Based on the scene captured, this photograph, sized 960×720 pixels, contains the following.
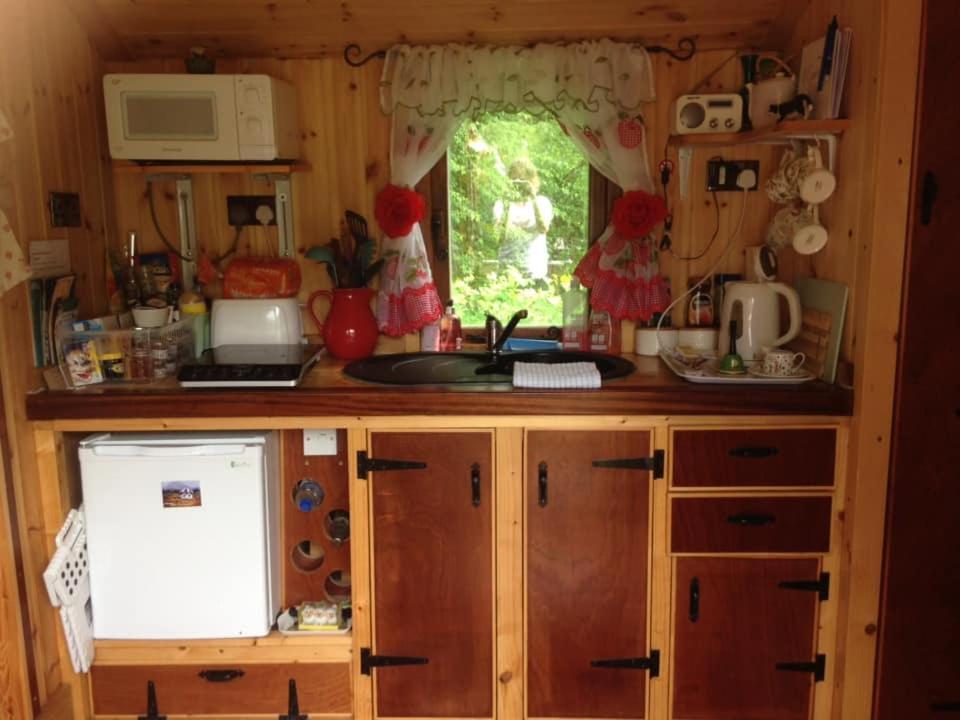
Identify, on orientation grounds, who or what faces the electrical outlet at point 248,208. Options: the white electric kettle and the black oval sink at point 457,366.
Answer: the white electric kettle

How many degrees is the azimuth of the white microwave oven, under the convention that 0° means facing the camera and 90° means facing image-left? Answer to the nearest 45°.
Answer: approximately 0°

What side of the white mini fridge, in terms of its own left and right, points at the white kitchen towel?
left

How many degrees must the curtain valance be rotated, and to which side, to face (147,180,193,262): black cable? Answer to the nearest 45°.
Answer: approximately 90° to its right

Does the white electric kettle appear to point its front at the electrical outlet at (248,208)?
yes

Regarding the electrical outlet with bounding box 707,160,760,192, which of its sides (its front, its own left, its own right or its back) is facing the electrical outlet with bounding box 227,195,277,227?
right
